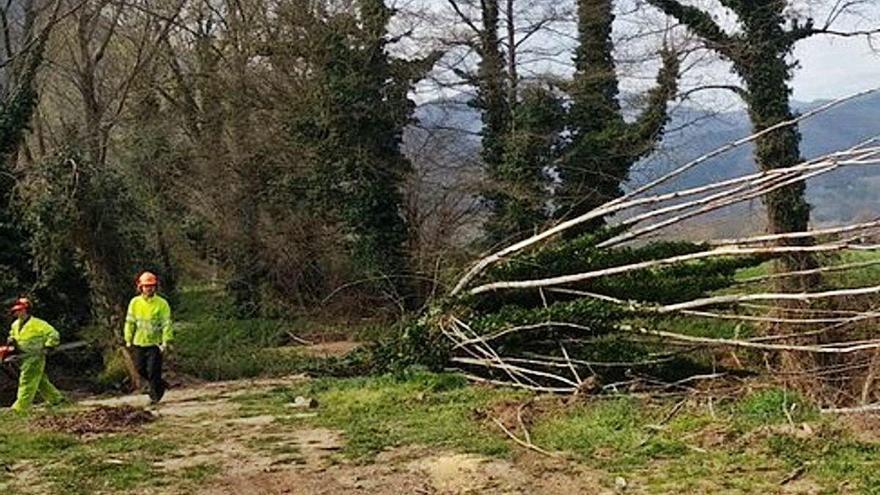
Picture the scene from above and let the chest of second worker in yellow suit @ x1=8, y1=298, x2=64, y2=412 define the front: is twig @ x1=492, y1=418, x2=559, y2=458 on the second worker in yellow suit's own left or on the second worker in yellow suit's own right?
on the second worker in yellow suit's own left

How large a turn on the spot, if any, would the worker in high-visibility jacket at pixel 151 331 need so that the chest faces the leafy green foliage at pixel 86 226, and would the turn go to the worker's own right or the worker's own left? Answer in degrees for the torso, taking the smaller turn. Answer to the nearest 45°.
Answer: approximately 180°

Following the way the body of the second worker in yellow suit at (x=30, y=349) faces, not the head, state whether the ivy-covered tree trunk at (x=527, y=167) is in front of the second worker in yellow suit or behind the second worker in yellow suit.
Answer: behind

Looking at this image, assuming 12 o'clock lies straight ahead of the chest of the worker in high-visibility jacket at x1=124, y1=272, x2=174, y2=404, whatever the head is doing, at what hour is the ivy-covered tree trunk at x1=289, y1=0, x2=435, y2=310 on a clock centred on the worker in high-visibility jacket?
The ivy-covered tree trunk is roughly at 7 o'clock from the worker in high-visibility jacket.
